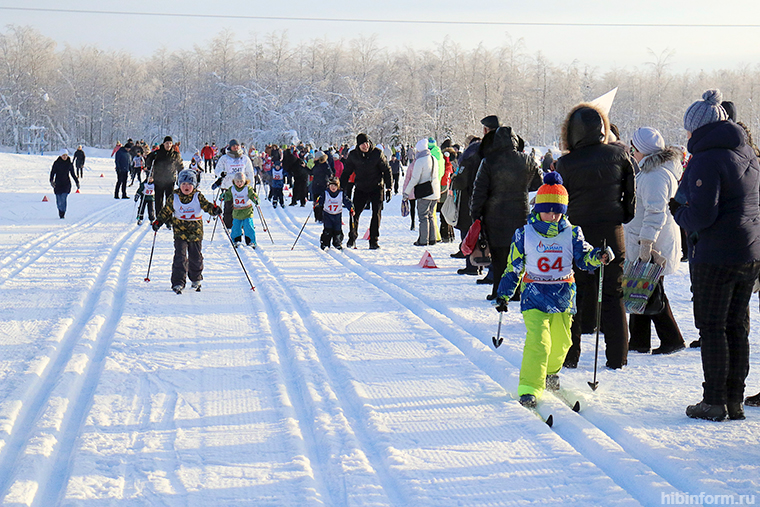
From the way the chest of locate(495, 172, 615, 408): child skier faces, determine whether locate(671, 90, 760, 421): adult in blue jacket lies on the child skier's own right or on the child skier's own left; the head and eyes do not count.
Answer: on the child skier's own left

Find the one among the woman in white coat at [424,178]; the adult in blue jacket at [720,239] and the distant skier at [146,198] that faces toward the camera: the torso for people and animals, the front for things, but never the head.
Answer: the distant skier

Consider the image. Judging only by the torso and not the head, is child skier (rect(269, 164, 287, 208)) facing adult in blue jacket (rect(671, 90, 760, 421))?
yes

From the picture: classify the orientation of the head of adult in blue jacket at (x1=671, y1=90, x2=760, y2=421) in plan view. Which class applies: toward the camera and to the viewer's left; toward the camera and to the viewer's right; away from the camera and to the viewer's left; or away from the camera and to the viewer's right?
away from the camera and to the viewer's left

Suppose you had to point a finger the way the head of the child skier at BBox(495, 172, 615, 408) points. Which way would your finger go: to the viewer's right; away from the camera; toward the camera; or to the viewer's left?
toward the camera

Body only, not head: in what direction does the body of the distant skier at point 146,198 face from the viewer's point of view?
toward the camera

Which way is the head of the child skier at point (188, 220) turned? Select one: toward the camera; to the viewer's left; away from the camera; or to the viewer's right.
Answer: toward the camera

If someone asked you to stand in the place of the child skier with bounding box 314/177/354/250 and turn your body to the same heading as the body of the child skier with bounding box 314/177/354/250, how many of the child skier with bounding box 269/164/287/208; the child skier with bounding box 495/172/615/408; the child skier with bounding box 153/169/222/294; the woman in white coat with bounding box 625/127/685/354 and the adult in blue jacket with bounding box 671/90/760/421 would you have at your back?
1

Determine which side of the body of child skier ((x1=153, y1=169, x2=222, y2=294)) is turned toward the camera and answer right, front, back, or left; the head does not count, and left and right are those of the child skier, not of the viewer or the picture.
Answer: front

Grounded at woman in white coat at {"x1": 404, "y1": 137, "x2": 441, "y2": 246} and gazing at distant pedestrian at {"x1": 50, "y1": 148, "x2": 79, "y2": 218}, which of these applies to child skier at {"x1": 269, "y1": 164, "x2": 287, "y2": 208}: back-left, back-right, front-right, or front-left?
front-right

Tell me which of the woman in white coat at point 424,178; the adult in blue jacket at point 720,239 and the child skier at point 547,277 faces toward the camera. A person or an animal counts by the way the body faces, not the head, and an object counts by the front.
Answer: the child skier

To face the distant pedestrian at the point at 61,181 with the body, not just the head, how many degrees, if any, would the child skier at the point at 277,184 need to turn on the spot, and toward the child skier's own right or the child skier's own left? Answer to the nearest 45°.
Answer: approximately 45° to the child skier's own right
